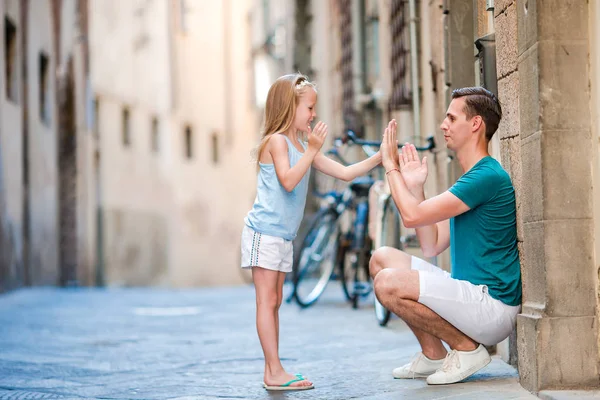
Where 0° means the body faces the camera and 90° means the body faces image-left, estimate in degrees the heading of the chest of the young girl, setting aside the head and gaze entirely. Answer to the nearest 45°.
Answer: approximately 270°

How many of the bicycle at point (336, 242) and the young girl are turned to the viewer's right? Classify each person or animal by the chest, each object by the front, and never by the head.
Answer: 1

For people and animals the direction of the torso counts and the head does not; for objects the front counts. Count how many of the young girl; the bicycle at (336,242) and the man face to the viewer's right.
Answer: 1

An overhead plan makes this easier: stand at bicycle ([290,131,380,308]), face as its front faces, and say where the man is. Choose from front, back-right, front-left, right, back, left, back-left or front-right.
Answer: front-left

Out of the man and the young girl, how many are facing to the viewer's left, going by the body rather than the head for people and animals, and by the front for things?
1

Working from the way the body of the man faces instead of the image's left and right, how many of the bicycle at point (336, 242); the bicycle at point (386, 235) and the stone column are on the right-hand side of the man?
2

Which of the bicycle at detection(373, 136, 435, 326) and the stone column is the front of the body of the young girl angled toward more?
the stone column

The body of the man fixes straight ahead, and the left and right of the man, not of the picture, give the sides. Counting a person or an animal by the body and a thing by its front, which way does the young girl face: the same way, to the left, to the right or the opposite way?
the opposite way

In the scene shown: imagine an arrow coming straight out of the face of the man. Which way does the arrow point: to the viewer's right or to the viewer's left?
to the viewer's left

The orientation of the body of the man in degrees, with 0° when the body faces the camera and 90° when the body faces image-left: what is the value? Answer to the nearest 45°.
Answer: approximately 90°

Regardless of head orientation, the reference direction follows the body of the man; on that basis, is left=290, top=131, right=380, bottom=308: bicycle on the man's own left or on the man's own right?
on the man's own right

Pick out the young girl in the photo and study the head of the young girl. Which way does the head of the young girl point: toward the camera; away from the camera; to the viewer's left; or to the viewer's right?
to the viewer's right
